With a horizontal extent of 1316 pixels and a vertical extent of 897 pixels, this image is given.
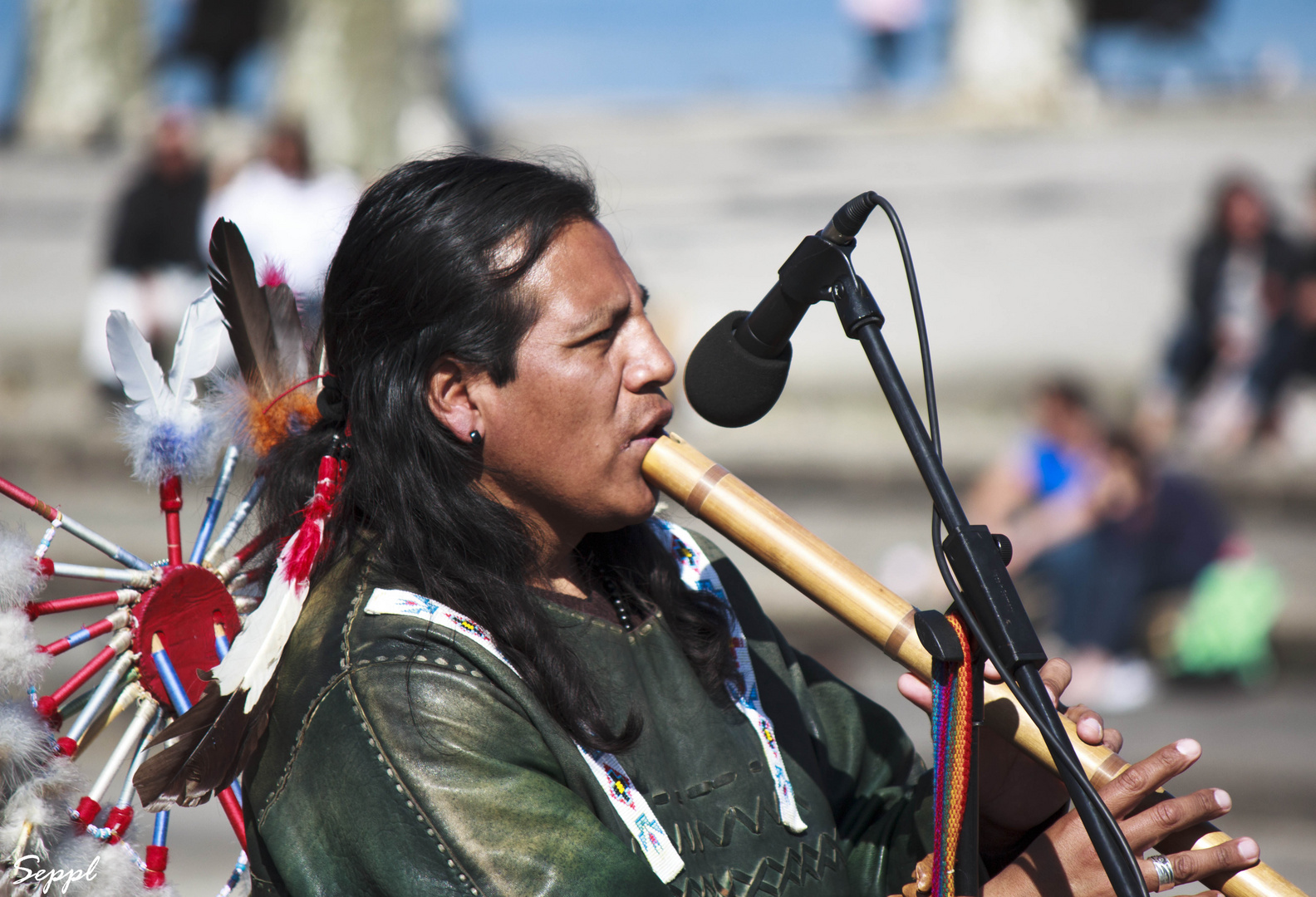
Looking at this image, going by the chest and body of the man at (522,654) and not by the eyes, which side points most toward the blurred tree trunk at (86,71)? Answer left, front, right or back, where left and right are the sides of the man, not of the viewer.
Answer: back

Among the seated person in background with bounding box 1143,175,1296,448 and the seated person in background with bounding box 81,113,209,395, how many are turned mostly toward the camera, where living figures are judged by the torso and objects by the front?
2

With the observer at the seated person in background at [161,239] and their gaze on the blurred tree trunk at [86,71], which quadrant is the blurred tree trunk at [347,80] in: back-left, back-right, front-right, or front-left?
front-right

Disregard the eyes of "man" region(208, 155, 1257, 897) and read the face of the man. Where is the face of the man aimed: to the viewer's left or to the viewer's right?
to the viewer's right

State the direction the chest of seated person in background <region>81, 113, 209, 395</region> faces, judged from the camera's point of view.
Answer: toward the camera

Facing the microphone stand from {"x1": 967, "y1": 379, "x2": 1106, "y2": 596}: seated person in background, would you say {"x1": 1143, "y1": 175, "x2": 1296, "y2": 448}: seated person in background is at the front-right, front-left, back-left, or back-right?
back-left

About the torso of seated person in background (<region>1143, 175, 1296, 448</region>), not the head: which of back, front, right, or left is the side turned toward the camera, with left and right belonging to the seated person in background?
front

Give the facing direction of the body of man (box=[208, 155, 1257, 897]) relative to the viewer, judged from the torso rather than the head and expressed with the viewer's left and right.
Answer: facing the viewer and to the right of the viewer

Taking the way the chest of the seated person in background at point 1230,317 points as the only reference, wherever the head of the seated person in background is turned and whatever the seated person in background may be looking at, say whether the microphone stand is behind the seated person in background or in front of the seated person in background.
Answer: in front

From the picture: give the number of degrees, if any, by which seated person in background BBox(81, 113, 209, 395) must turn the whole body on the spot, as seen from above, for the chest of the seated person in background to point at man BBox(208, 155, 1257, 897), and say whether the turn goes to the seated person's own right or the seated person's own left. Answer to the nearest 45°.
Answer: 0° — they already face them

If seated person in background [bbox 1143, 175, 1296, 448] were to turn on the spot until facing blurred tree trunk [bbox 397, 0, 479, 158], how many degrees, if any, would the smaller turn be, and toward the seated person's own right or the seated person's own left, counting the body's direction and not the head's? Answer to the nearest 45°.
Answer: approximately 90° to the seated person's own right
